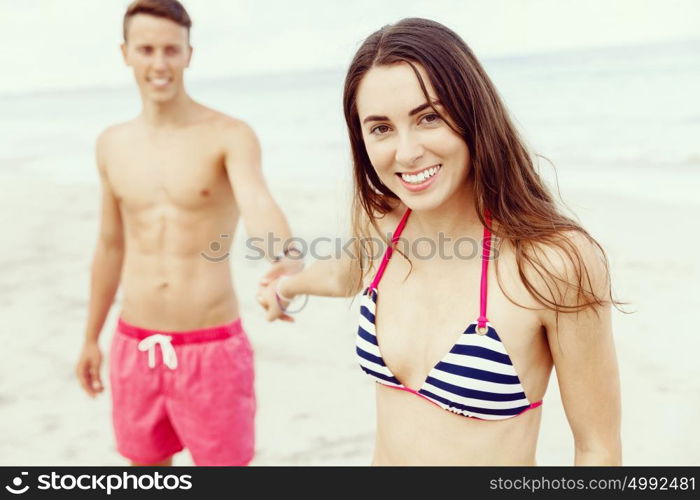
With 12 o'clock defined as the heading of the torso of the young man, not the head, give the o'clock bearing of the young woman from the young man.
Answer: The young woman is roughly at 11 o'clock from the young man.

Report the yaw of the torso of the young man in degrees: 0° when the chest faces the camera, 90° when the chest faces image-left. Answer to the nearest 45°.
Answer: approximately 0°

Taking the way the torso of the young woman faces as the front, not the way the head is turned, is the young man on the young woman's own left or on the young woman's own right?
on the young woman's own right
